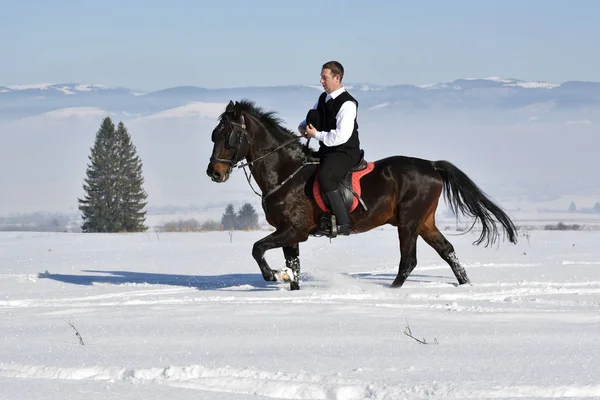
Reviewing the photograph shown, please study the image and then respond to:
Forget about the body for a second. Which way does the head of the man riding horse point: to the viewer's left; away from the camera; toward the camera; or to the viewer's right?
to the viewer's left

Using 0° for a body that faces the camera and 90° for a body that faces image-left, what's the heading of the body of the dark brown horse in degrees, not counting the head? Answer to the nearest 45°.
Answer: approximately 90°
